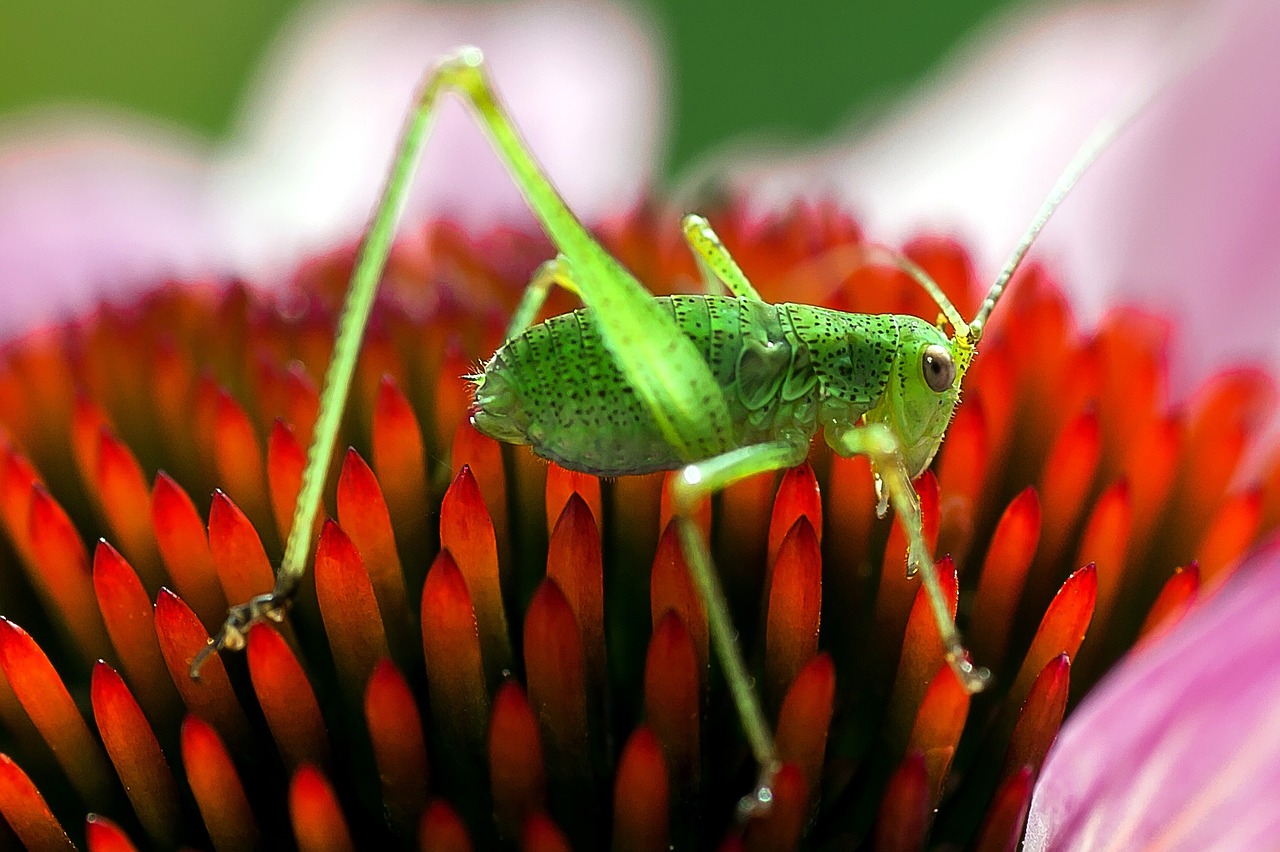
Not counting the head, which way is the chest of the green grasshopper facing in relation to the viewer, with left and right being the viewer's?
facing to the right of the viewer
